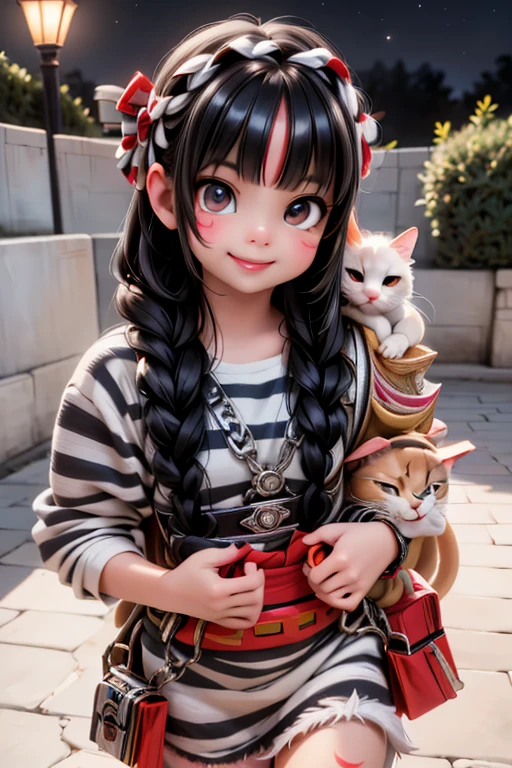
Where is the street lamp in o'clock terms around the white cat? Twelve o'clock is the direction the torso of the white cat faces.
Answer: The street lamp is roughly at 5 o'clock from the white cat.

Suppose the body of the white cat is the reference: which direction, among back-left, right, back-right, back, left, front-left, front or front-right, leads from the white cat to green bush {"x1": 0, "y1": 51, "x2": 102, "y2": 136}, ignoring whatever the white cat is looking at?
back-right

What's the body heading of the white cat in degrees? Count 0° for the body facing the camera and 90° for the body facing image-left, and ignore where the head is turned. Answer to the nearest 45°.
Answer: approximately 0°

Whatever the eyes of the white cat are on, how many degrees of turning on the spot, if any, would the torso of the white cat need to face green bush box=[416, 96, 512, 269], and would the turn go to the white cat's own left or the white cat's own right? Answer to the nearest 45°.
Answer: approximately 180°
